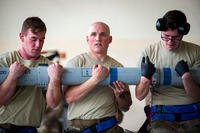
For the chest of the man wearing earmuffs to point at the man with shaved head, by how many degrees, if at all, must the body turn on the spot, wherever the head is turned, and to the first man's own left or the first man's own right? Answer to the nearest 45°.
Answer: approximately 45° to the first man's own right

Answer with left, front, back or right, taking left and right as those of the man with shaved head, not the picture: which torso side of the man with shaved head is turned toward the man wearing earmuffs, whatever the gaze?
left

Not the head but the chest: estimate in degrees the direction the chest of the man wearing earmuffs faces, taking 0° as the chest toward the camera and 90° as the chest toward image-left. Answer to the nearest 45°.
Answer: approximately 0°

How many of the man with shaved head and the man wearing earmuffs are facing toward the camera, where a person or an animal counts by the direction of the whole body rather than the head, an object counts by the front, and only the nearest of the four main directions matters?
2

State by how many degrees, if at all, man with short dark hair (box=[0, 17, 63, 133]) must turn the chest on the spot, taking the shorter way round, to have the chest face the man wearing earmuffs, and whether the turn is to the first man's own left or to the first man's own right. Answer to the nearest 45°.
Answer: approximately 45° to the first man's own left

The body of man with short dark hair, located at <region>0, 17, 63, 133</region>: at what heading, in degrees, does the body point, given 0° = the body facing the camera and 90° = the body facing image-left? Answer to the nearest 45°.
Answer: approximately 315°

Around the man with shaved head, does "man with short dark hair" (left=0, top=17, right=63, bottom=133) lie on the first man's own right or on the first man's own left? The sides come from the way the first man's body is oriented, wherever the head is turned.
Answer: on the first man's own right
